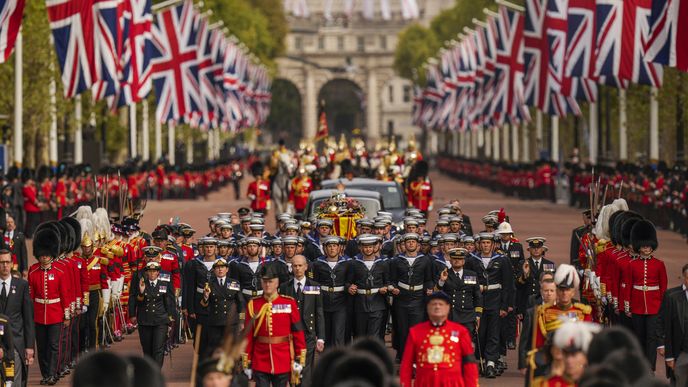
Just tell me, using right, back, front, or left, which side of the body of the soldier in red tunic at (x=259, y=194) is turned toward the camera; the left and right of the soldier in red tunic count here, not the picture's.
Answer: front

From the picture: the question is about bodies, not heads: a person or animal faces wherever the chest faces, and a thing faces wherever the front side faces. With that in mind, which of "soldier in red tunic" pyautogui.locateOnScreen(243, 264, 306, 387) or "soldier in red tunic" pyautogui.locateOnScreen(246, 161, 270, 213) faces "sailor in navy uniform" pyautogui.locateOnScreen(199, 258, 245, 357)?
"soldier in red tunic" pyautogui.locateOnScreen(246, 161, 270, 213)

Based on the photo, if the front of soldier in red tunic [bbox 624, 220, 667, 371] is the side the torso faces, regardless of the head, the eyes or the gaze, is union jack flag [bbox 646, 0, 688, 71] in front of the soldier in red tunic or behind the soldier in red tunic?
behind

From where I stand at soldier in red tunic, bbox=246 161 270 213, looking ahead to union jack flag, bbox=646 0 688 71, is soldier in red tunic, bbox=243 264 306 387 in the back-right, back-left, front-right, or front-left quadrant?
front-right

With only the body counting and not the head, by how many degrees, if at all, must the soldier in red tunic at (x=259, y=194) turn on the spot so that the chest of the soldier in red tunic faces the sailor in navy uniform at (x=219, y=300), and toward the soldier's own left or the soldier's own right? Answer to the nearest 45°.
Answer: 0° — they already face them
